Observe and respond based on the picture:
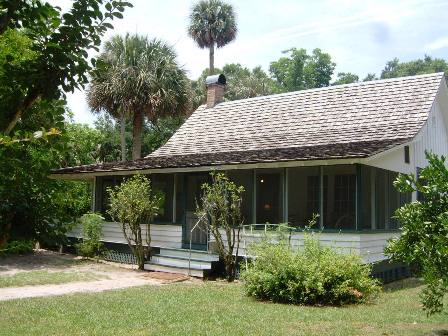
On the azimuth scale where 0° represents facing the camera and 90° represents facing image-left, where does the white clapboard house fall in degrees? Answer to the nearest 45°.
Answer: approximately 45°

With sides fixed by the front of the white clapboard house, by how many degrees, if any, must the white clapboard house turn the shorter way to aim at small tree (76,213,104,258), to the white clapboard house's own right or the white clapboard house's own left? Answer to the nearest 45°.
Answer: approximately 45° to the white clapboard house's own right

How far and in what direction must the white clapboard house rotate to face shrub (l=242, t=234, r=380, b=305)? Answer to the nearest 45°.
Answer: approximately 45° to its left

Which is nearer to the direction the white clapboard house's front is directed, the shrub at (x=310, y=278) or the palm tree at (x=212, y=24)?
the shrub

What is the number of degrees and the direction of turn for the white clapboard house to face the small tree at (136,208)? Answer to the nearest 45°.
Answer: approximately 45° to its right

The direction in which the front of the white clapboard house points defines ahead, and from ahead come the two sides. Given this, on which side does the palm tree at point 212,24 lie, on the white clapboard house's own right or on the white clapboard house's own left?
on the white clapboard house's own right

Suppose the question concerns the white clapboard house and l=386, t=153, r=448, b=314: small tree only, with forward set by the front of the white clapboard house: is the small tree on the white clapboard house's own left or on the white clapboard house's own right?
on the white clapboard house's own left
